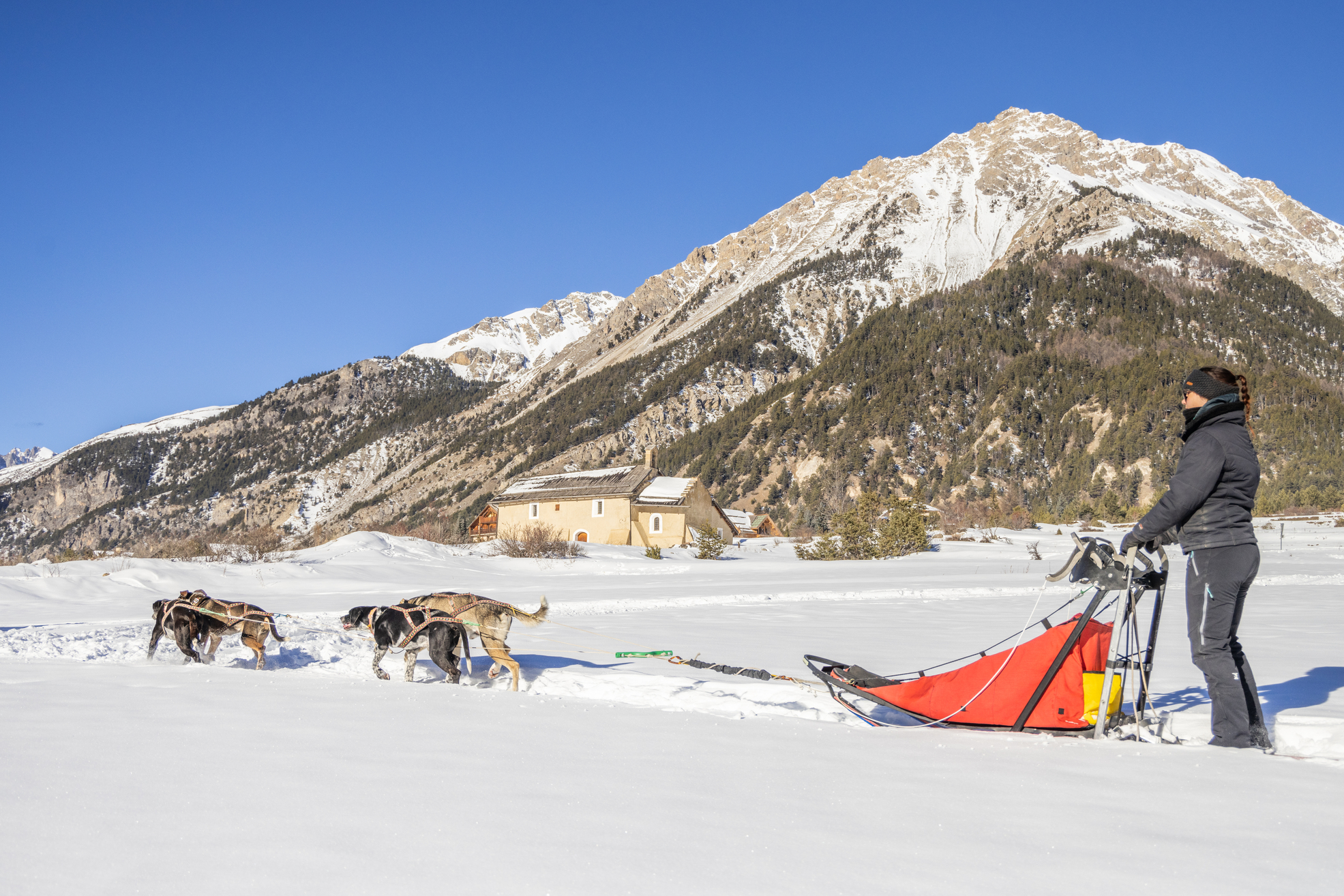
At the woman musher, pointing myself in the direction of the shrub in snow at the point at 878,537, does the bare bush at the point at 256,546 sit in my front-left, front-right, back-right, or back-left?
front-left

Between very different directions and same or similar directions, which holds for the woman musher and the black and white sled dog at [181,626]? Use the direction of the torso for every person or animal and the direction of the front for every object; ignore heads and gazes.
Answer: same or similar directions

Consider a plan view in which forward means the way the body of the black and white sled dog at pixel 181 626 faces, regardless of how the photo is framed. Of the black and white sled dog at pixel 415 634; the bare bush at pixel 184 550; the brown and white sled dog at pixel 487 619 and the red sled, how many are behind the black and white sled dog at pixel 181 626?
3

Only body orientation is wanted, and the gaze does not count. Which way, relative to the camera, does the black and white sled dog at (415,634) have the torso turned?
to the viewer's left

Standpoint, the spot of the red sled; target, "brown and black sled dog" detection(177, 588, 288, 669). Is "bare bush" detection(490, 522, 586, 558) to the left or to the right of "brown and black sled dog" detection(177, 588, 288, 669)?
right

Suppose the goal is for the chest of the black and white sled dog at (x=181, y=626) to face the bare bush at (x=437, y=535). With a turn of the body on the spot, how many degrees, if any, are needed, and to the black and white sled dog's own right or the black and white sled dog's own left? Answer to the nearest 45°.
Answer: approximately 45° to the black and white sled dog's own right

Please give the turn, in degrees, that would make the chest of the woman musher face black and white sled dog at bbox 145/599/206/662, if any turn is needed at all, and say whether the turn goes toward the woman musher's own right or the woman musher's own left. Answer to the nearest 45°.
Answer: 0° — they already face it

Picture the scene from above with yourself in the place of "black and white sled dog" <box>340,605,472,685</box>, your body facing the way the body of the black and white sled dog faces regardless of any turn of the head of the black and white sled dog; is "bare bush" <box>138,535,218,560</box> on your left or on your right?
on your right

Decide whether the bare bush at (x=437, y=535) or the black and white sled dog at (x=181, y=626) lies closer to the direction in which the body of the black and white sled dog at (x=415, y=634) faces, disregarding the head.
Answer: the black and white sled dog

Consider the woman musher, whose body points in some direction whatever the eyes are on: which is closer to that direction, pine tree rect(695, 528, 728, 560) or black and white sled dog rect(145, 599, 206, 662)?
the black and white sled dog

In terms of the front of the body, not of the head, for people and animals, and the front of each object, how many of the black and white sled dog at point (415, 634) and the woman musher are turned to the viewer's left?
2

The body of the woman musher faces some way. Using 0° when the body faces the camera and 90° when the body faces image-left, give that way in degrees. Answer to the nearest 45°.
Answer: approximately 90°

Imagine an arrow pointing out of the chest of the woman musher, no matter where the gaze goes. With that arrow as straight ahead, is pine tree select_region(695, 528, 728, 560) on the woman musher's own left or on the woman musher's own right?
on the woman musher's own right

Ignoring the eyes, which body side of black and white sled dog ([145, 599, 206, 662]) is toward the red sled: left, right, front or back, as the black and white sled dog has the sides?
back
